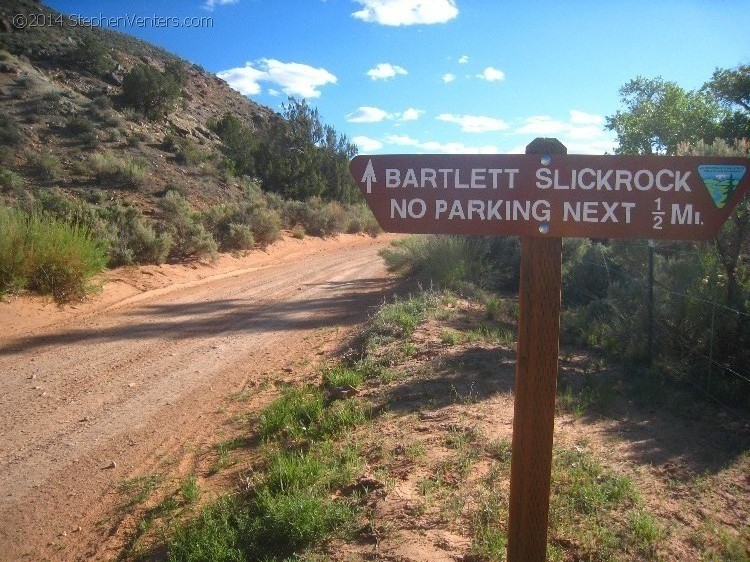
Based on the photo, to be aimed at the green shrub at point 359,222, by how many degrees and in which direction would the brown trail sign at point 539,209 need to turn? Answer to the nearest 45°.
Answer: approximately 180°

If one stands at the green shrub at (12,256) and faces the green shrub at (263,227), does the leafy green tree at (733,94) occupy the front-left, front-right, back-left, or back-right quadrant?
front-right

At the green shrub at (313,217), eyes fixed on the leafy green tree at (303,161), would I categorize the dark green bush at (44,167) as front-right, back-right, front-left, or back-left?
back-left

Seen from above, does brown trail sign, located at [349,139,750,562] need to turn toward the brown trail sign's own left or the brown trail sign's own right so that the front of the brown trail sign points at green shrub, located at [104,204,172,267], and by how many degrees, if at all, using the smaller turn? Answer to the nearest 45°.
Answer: approximately 135° to the brown trail sign's own right

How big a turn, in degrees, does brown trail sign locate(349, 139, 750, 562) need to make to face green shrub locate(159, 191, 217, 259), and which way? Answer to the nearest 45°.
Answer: approximately 135° to its right

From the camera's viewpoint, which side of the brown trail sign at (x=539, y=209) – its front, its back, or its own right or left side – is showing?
front

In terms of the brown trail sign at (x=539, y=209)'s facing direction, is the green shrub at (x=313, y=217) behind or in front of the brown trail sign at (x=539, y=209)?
behind

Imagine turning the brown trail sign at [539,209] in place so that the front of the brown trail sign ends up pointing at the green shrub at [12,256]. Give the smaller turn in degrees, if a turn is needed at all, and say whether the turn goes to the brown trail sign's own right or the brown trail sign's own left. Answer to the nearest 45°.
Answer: approximately 135° to the brown trail sign's own right

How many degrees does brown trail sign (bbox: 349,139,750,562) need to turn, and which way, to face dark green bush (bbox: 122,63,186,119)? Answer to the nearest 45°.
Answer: approximately 135° to its right

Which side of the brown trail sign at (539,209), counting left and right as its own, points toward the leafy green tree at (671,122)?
back

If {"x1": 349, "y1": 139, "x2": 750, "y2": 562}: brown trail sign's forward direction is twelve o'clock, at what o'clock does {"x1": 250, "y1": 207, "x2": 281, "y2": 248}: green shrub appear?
The green shrub is roughly at 5 o'clock from the brown trail sign.

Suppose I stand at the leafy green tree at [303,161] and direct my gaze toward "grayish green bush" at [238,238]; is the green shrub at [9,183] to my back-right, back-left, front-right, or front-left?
front-right

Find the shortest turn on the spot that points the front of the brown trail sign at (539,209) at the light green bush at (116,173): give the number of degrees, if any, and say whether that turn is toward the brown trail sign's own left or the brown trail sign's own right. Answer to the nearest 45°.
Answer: approximately 135° to the brown trail sign's own right

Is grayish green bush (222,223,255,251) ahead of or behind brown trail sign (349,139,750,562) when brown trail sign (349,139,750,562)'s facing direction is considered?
behind
